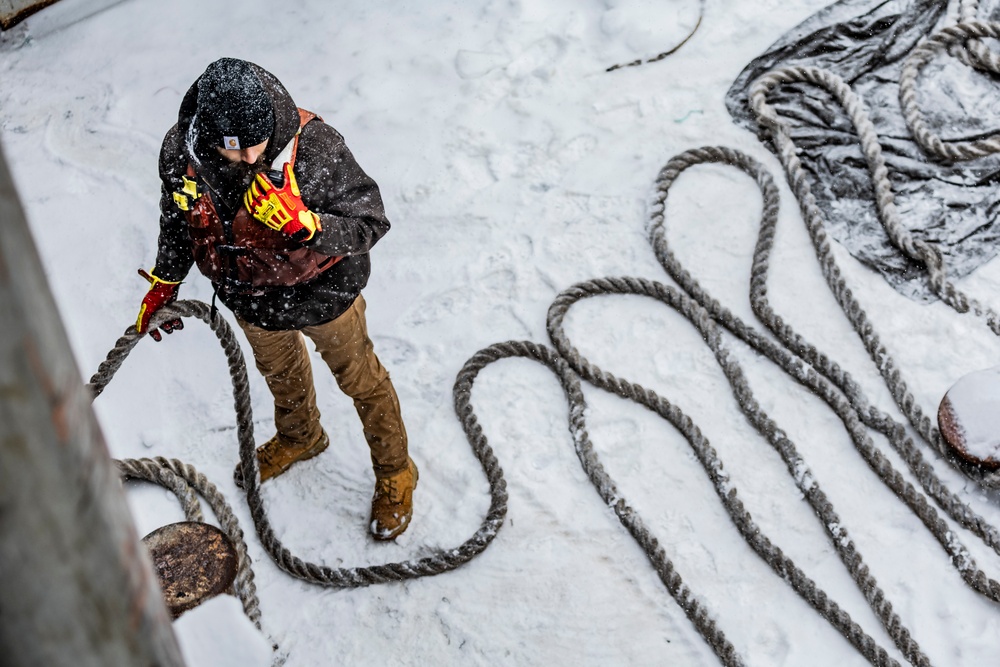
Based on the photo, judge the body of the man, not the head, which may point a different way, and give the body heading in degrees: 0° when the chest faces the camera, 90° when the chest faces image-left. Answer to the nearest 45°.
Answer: approximately 45°

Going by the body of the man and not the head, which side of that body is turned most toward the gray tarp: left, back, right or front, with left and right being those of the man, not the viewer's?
back
